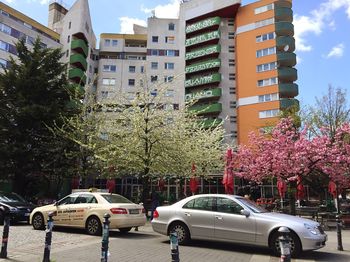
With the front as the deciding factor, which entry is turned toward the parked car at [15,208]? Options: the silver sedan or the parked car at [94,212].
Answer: the parked car at [94,212]

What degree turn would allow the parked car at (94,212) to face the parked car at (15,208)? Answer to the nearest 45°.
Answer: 0° — it already faces it

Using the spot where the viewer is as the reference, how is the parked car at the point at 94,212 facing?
facing away from the viewer and to the left of the viewer

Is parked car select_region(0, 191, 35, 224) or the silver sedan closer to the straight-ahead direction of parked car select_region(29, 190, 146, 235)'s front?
the parked car

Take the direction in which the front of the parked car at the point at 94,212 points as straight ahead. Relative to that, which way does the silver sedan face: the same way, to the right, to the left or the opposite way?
the opposite way

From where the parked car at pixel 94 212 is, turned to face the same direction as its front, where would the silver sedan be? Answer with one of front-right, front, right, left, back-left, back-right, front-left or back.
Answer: back

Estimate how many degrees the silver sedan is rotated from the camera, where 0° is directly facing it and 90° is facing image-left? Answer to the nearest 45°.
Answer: approximately 315°

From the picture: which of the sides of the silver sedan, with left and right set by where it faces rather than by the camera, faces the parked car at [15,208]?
back

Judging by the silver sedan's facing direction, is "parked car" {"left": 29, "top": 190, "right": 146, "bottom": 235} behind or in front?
behind
